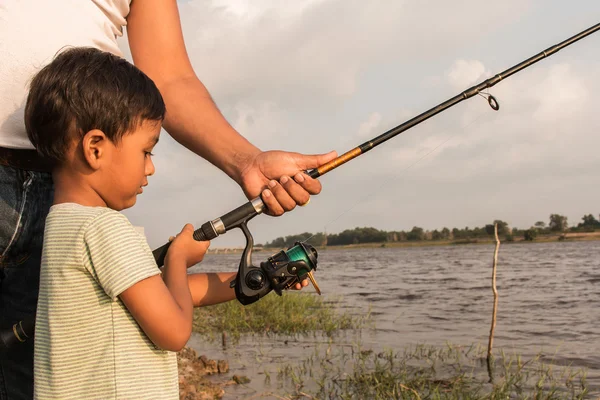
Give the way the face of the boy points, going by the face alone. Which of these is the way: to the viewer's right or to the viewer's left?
to the viewer's right

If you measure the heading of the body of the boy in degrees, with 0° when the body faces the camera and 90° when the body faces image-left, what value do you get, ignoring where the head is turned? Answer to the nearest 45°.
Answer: approximately 270°
